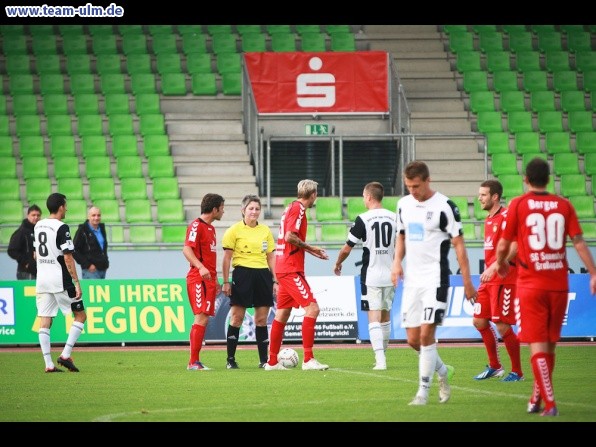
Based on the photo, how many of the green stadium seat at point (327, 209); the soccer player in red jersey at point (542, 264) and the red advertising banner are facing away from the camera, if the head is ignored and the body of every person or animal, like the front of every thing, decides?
1

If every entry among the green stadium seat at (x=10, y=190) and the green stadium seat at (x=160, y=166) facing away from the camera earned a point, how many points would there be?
0

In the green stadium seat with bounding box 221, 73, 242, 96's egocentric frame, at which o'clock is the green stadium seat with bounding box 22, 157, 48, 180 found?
the green stadium seat with bounding box 22, 157, 48, 180 is roughly at 2 o'clock from the green stadium seat with bounding box 221, 73, 242, 96.

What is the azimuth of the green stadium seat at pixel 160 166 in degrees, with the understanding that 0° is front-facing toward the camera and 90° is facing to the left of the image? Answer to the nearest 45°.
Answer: approximately 0°

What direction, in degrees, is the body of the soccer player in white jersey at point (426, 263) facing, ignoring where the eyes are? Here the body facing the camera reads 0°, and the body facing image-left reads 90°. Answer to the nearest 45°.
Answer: approximately 45°

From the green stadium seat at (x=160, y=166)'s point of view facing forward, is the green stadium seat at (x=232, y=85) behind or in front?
behind

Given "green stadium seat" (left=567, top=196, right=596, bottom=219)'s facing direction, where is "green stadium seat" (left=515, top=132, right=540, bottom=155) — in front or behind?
behind

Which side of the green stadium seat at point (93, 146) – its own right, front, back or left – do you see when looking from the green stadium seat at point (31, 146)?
right

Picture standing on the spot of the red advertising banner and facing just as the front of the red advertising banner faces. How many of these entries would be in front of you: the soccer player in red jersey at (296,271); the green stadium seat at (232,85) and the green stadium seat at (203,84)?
1

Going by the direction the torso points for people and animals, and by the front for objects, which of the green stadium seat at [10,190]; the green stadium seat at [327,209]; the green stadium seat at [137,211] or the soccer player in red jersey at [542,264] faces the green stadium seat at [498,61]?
the soccer player in red jersey

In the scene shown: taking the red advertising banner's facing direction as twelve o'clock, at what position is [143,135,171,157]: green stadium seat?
The green stadium seat is roughly at 3 o'clock from the red advertising banner.

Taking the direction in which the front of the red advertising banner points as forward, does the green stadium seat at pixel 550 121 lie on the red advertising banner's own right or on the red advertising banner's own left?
on the red advertising banner's own left

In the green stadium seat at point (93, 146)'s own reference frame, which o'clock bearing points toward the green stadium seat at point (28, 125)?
the green stadium seat at point (28, 125) is roughly at 4 o'clock from the green stadium seat at point (93, 146).

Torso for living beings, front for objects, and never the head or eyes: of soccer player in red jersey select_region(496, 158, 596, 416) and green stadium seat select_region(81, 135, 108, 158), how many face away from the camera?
1

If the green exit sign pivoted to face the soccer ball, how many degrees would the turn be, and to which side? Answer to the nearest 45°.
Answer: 0° — it already faces it

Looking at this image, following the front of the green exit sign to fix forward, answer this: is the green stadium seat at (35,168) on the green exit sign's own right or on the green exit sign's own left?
on the green exit sign's own right

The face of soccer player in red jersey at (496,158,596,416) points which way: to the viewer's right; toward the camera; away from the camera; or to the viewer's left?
away from the camera

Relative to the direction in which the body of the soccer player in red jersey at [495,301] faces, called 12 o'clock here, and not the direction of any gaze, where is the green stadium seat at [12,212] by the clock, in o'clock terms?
The green stadium seat is roughly at 3 o'clock from the soccer player in red jersey.
